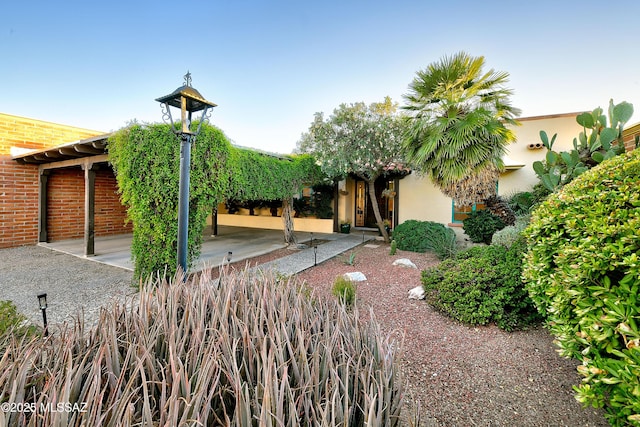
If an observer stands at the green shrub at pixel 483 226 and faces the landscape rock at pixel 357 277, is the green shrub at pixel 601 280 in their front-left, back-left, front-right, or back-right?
front-left

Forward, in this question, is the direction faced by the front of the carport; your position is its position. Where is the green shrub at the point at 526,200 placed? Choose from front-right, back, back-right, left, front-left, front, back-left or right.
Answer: left

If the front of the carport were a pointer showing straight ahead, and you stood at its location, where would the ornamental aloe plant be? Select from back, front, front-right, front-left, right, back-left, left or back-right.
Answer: front-left

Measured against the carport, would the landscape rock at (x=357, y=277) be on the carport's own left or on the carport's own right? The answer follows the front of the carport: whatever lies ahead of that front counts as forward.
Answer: on the carport's own left

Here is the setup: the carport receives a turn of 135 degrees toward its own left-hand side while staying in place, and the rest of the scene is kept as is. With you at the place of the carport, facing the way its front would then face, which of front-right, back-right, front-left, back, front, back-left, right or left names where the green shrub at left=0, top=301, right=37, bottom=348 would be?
right

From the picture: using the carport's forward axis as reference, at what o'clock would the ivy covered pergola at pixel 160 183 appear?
The ivy covered pergola is roughly at 10 o'clock from the carport.

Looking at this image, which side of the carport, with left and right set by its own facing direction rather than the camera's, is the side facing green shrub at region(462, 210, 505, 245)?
left

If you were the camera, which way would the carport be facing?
facing the viewer and to the left of the viewer

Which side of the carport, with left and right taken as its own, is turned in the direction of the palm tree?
left

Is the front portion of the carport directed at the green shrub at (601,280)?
no
